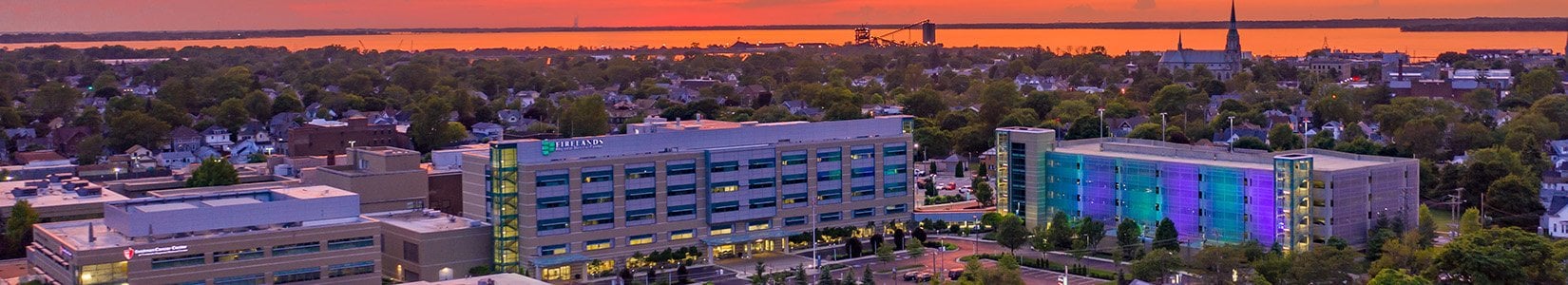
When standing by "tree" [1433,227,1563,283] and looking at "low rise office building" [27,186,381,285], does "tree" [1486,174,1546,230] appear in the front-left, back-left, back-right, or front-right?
back-right

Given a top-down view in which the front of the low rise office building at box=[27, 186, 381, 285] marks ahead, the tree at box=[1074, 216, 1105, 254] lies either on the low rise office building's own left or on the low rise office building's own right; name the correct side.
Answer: on the low rise office building's own left

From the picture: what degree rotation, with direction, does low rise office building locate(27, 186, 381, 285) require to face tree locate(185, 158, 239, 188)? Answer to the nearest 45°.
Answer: approximately 180°

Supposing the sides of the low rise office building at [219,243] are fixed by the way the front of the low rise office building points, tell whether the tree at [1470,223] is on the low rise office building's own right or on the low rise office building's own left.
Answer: on the low rise office building's own left

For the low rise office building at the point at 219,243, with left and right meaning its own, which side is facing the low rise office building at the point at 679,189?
left

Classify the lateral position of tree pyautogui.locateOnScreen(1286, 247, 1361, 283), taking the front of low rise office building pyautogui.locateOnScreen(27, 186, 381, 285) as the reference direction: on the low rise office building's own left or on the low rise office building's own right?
on the low rise office building's own left

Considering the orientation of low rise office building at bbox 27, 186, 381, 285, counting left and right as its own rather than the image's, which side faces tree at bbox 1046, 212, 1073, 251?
left

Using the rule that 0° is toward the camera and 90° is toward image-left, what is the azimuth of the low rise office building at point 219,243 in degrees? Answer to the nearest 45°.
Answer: approximately 0°

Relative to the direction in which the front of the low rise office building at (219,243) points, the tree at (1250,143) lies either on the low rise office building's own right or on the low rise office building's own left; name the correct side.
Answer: on the low rise office building's own left
